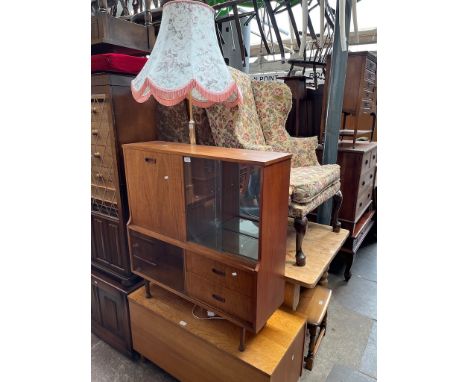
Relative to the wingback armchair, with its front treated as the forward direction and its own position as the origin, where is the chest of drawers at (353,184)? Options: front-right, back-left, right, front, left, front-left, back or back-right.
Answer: left

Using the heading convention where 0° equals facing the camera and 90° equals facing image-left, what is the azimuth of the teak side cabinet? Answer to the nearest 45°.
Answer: approximately 45°

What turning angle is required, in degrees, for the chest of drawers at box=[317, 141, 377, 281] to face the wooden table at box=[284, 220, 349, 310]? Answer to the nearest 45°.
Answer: approximately 45° to its right

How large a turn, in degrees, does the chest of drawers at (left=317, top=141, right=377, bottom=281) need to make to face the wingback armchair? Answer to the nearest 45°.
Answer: approximately 90° to its right

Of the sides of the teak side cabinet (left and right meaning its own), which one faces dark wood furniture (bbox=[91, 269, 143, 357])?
right

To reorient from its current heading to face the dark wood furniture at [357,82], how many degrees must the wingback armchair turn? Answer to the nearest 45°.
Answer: approximately 90° to its left
